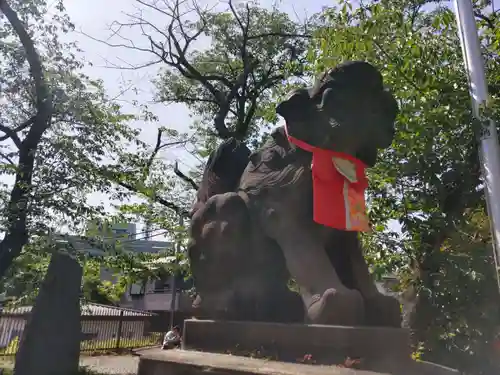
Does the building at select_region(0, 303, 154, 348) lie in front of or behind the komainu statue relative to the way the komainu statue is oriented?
behind

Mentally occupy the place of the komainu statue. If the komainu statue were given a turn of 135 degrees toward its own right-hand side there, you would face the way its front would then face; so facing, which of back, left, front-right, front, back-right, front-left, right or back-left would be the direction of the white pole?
back-right

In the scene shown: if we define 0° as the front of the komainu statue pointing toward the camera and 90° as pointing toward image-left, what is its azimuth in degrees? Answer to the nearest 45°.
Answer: approximately 315°
